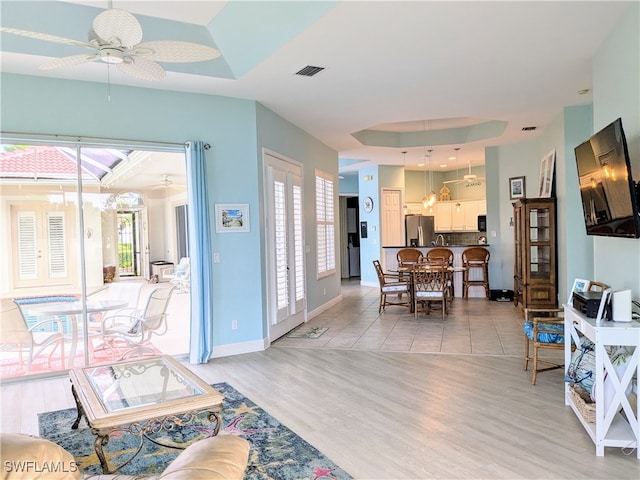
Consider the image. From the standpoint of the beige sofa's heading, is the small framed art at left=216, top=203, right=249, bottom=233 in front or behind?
in front

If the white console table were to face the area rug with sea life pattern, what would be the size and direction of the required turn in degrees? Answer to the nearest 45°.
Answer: approximately 45° to its left

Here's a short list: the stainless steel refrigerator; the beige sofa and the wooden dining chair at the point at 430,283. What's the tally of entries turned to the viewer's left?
0

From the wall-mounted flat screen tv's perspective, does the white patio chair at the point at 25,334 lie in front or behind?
in front

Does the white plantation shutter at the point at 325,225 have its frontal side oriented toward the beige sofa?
no

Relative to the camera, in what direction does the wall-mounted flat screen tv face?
facing the viewer and to the left of the viewer

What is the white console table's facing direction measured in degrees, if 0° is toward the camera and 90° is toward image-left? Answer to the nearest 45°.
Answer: approximately 90°

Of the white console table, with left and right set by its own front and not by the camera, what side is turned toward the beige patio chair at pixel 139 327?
front

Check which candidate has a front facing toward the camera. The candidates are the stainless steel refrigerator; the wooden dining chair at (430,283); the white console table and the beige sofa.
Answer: the stainless steel refrigerator

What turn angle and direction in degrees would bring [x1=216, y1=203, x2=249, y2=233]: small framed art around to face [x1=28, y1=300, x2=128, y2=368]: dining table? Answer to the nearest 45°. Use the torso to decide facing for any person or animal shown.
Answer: approximately 90° to its right

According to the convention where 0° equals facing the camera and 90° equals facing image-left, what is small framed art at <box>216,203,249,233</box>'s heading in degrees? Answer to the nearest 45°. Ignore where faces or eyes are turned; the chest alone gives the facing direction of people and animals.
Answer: approximately 0°

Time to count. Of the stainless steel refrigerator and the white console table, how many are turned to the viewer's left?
1

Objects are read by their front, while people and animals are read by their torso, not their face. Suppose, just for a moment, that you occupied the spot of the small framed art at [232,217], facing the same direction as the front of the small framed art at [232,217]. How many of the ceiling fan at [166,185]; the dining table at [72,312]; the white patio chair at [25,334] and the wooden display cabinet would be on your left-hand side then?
1

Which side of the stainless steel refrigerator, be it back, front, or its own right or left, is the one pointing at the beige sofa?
front

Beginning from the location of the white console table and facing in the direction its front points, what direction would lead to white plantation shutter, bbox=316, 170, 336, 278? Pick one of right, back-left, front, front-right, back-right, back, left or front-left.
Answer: front-right

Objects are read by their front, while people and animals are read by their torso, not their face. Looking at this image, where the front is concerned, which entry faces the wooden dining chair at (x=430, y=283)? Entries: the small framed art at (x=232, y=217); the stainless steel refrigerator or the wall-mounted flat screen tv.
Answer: the stainless steel refrigerator

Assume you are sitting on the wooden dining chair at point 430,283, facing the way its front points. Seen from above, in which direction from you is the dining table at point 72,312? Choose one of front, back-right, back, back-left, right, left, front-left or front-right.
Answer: back-left

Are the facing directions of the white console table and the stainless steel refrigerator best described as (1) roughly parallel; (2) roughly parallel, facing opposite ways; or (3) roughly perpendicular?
roughly perpendicular

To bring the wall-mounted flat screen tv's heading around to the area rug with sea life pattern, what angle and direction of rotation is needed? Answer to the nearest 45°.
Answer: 0° — it already faces it

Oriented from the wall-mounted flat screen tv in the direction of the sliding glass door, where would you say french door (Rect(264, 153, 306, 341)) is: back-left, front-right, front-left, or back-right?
front-right

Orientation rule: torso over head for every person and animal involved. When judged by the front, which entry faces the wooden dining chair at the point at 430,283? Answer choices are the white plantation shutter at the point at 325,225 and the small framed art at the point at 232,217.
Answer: the white plantation shutter

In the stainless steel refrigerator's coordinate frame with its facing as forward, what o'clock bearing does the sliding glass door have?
The sliding glass door is roughly at 1 o'clock from the stainless steel refrigerator.
